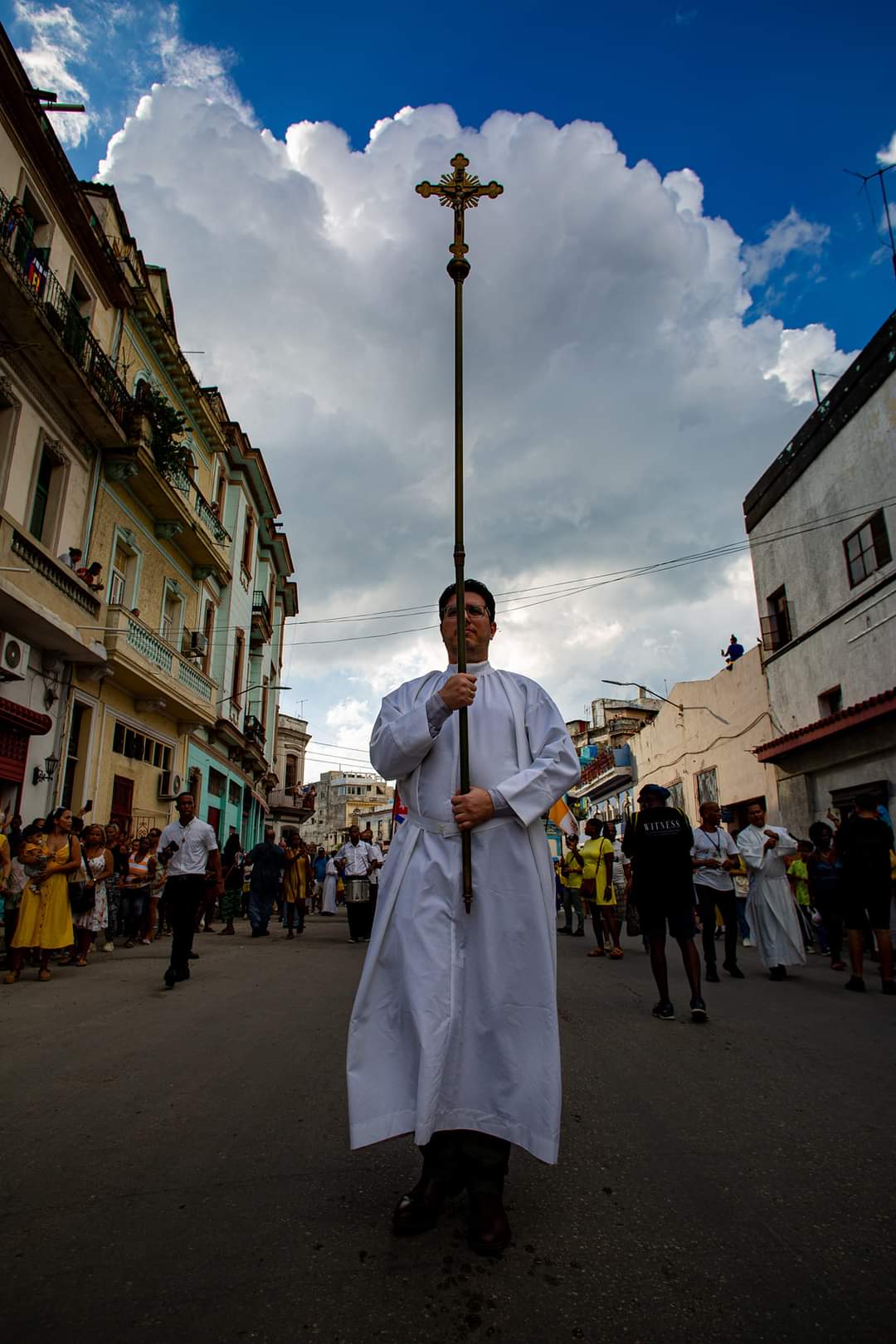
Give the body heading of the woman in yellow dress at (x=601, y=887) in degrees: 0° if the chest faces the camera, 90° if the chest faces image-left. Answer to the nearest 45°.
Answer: approximately 45°

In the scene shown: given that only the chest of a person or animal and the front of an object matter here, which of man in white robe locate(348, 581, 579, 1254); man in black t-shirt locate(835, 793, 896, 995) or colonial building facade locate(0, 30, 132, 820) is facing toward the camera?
the man in white robe

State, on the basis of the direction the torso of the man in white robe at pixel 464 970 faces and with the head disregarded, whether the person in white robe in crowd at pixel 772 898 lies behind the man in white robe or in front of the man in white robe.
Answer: behind

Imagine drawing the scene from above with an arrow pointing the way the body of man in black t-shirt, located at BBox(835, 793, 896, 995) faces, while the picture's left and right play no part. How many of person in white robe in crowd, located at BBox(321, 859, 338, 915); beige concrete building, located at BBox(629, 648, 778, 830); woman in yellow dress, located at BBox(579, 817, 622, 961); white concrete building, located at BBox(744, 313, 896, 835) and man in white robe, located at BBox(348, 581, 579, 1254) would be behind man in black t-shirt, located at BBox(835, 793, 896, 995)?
1

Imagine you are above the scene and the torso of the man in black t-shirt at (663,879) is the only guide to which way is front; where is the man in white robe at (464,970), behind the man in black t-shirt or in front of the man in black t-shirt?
behind

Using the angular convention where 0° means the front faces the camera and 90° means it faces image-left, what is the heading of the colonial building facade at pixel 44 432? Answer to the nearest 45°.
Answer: approximately 270°

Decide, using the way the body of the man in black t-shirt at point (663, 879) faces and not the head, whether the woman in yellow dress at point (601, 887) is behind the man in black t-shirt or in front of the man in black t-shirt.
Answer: in front

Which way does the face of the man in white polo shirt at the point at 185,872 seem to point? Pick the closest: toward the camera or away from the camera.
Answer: toward the camera

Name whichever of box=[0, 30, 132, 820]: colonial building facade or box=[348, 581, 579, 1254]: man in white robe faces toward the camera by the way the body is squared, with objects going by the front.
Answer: the man in white robe

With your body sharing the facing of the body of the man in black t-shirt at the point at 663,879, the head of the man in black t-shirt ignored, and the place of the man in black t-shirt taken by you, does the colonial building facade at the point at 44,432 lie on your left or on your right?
on your left

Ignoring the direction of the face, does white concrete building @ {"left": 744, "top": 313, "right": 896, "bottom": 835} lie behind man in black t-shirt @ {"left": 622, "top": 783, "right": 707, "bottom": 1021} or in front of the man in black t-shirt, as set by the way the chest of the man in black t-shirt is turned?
in front

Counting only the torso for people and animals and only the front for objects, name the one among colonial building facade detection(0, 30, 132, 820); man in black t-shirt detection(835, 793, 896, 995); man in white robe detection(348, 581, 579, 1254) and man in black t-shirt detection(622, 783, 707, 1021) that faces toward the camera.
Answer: the man in white robe

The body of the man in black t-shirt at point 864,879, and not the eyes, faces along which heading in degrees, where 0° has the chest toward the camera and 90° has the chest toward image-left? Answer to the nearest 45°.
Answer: approximately 180°

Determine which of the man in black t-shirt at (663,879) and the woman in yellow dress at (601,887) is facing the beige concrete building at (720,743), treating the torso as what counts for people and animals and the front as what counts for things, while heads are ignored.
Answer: the man in black t-shirt

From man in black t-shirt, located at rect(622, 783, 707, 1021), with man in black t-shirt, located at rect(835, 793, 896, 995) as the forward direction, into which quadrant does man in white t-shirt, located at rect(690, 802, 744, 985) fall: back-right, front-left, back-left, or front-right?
front-left
